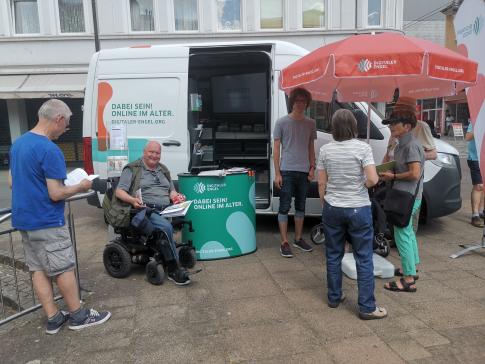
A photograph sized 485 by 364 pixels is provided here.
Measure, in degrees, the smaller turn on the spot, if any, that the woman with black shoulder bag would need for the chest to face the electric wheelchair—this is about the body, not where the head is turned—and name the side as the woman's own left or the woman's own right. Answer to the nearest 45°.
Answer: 0° — they already face it

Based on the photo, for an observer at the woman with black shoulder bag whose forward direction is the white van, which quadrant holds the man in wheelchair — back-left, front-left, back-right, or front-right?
front-left

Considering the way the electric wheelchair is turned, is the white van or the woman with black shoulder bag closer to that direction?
the woman with black shoulder bag

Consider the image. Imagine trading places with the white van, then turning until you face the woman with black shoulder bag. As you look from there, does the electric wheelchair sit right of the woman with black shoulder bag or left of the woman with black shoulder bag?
right

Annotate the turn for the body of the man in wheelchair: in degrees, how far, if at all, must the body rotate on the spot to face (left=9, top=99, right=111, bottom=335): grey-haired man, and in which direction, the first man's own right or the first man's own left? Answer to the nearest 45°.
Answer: approximately 90° to the first man's own right

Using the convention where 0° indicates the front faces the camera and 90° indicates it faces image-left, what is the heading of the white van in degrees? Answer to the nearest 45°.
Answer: approximately 270°

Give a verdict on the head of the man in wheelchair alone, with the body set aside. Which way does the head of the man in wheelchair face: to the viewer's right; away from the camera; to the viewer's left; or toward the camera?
toward the camera

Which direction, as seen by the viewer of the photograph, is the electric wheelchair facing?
facing the viewer and to the right of the viewer

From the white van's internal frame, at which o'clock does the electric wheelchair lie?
The electric wheelchair is roughly at 3 o'clock from the white van.

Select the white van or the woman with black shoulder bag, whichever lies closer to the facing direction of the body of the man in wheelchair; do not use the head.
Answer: the woman with black shoulder bag

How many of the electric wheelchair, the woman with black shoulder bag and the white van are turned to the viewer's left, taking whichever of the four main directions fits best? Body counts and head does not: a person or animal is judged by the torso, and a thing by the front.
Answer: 1

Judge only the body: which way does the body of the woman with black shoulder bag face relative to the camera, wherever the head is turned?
to the viewer's left

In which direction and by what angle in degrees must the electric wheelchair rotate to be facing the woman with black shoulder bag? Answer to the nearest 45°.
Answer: approximately 45° to its left

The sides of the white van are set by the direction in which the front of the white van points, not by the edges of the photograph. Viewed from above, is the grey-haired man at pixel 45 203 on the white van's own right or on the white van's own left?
on the white van's own right
